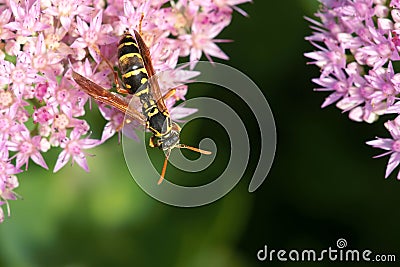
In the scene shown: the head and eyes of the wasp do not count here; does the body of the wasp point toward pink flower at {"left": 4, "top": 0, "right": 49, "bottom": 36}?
no

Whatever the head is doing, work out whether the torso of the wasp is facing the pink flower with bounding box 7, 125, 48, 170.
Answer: no

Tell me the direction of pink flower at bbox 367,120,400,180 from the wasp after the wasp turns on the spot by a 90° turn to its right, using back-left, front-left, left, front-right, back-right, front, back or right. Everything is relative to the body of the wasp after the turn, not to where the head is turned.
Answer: back-left

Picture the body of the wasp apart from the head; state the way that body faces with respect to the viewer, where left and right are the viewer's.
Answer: facing the viewer and to the right of the viewer

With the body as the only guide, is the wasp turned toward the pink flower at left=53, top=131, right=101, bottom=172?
no
